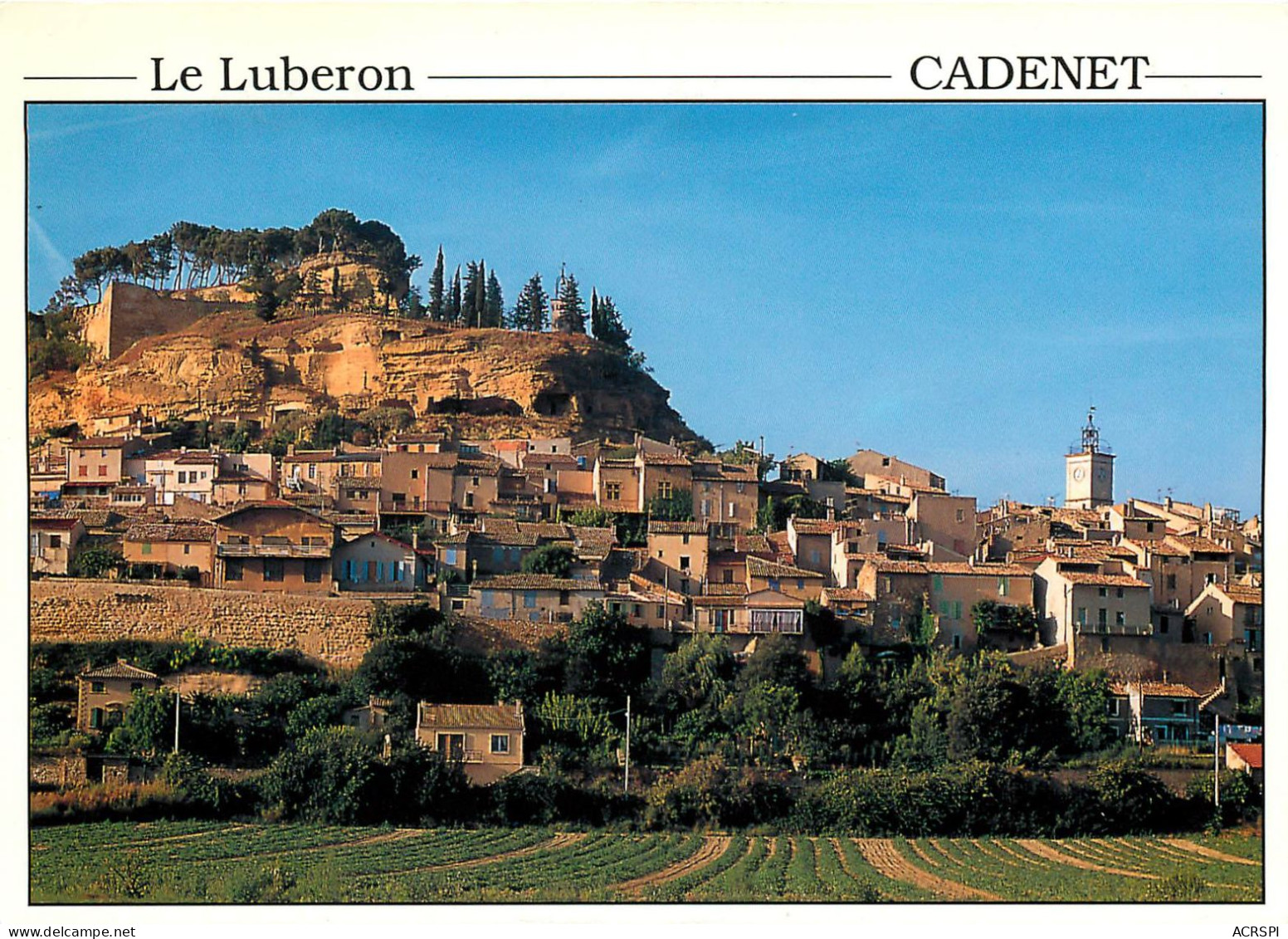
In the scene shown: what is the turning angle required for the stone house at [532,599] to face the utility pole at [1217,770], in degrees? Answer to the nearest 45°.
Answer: approximately 45° to its left

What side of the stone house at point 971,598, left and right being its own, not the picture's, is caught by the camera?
front

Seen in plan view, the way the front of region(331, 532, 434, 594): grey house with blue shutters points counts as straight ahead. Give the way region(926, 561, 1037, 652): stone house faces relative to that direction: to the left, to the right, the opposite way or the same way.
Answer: the same way

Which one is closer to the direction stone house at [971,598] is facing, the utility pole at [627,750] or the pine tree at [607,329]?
the utility pole

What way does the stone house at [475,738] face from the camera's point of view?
toward the camera

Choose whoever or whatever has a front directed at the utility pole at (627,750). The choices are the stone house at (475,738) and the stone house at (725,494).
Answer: the stone house at (725,494)

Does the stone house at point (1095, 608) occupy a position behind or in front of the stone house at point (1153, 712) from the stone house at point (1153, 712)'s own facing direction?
behind

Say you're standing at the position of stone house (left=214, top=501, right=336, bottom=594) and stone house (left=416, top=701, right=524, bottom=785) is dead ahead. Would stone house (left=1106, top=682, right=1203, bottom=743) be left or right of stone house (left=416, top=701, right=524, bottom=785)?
left

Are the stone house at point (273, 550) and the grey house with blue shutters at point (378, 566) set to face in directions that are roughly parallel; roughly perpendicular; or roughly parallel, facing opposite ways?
roughly parallel

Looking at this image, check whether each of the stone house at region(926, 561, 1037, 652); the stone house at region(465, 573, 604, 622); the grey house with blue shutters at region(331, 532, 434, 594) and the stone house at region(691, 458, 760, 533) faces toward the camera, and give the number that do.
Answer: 4

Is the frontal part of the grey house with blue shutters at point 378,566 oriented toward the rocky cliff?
no

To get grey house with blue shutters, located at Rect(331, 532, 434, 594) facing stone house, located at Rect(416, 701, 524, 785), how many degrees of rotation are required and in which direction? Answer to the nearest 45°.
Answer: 0° — it already faces it

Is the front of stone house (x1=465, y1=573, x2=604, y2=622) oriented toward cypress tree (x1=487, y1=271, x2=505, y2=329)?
no

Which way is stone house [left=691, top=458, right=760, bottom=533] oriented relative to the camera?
toward the camera

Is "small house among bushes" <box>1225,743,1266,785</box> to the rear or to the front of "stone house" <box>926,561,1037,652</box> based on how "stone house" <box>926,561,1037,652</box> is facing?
to the front

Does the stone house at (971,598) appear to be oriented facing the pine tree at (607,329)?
no

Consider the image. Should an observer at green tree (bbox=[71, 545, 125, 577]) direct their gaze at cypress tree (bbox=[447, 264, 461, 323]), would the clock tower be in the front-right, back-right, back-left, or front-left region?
front-right

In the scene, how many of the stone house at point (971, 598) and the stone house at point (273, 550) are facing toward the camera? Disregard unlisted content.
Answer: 2

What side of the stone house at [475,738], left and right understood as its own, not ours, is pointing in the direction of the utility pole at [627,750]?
left

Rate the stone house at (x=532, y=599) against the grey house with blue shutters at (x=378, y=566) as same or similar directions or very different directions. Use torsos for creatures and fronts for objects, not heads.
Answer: same or similar directions
